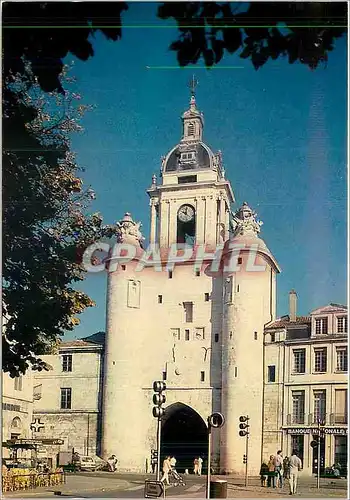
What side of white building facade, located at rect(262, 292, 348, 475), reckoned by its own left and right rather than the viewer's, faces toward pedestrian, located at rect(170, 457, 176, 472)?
right

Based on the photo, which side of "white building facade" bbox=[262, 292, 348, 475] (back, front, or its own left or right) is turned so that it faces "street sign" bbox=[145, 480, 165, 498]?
front

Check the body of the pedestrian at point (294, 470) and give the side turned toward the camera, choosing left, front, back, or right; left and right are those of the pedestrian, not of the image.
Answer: back

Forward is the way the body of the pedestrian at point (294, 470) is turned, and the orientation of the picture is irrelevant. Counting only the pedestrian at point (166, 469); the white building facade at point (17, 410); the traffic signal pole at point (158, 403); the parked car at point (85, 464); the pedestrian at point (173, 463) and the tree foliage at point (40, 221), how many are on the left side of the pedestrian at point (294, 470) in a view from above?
6

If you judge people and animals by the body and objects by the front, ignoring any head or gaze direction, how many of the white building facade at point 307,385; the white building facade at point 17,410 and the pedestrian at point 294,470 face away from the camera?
1

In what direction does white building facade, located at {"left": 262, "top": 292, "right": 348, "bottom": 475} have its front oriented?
toward the camera

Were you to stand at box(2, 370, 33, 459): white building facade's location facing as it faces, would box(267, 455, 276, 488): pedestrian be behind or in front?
in front

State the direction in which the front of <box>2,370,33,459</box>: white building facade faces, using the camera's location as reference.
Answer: facing the viewer and to the right of the viewer

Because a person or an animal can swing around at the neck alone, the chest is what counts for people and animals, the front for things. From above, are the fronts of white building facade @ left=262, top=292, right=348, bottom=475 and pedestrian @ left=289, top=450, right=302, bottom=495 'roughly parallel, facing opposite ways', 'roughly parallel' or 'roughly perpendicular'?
roughly parallel, facing opposite ways

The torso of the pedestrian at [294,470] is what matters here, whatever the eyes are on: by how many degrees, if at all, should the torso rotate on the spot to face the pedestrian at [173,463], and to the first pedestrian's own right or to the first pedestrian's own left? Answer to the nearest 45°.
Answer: approximately 90° to the first pedestrian's own left

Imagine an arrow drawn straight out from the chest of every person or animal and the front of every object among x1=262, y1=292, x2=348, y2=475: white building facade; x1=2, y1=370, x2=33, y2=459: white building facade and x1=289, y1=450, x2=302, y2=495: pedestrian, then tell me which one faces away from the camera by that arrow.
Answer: the pedestrian

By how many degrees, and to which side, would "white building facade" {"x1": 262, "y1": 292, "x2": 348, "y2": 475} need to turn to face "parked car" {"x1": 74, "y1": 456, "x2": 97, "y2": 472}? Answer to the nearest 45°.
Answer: approximately 90° to its right

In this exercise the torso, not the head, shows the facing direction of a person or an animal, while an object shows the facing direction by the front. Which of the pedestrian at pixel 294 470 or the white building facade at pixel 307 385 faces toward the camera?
the white building facade

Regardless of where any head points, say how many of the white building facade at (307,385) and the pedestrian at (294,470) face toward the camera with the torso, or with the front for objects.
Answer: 1
